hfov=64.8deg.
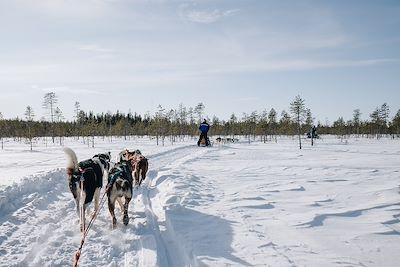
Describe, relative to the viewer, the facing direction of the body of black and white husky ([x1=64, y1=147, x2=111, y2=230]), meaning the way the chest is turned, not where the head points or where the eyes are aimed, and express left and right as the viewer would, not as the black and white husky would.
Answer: facing away from the viewer and to the right of the viewer

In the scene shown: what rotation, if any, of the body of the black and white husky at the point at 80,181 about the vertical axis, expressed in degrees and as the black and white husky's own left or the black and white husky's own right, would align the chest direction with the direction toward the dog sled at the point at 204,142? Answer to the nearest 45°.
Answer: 0° — it already faces it
